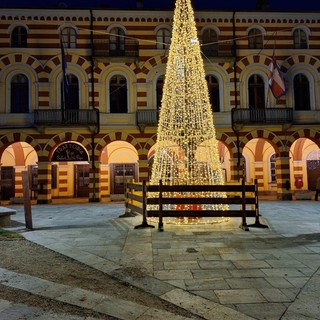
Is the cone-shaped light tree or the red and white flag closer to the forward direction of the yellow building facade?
the cone-shaped light tree

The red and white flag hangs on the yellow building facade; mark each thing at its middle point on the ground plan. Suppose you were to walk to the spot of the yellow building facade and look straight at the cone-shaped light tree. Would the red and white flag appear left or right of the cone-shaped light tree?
left

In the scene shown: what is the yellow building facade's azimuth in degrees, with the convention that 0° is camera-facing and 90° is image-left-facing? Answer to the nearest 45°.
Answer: approximately 0°

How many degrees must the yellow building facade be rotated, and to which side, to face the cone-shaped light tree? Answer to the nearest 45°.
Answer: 0° — it already faces it
